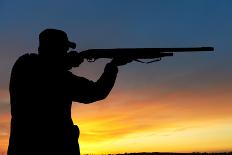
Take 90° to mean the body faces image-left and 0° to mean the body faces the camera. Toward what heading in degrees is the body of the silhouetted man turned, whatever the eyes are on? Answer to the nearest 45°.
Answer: approximately 270°

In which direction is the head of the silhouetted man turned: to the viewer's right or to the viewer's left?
to the viewer's right
